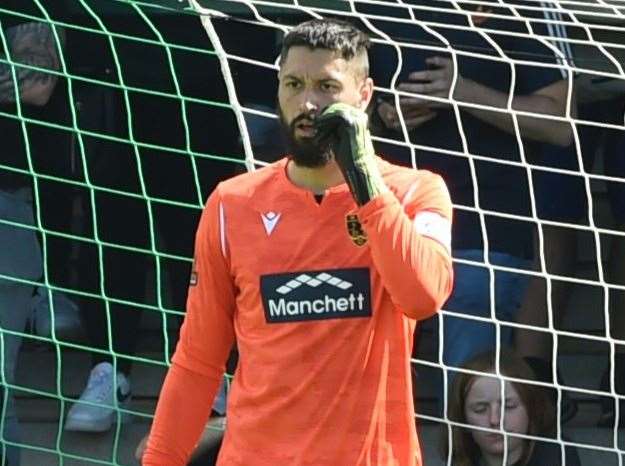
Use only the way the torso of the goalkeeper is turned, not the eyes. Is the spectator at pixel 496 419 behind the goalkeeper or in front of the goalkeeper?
behind

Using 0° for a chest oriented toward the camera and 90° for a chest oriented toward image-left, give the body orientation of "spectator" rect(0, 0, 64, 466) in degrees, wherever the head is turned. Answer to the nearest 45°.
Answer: approximately 0°

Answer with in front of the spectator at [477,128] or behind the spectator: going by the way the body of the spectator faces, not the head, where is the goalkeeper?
in front

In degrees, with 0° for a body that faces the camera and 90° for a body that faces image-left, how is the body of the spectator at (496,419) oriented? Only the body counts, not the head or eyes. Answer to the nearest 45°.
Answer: approximately 0°

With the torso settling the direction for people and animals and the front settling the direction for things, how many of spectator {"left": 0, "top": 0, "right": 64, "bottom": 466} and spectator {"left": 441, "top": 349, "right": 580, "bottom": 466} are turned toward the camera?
2

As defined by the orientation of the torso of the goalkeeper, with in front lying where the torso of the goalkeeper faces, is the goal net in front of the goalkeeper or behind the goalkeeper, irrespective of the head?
behind

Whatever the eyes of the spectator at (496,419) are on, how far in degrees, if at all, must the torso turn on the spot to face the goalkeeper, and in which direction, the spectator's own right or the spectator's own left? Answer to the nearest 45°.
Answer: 0° — they already face them

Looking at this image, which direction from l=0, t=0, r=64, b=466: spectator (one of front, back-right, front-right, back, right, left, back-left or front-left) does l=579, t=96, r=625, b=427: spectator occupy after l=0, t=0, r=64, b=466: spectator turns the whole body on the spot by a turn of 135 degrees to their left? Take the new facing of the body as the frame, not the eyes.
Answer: front-right
